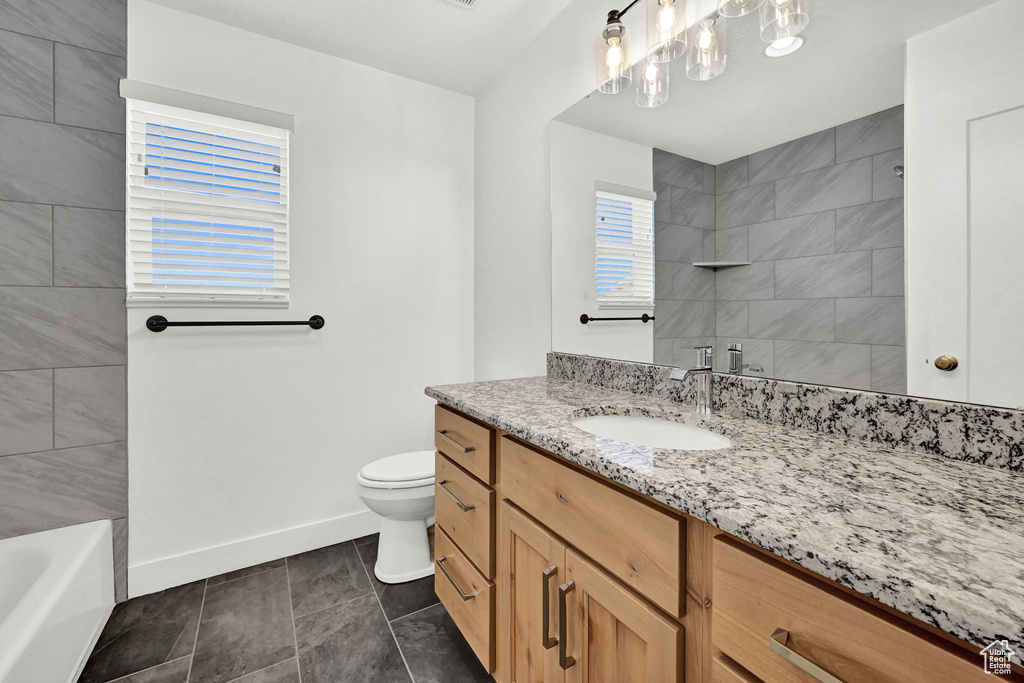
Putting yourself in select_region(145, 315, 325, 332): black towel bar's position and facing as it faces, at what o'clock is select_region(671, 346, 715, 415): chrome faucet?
The chrome faucet is roughly at 11 o'clock from the black towel bar.

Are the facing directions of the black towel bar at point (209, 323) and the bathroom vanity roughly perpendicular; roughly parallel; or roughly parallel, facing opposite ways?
roughly perpendicular

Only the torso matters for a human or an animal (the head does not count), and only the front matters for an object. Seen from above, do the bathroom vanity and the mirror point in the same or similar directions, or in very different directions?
same or similar directions

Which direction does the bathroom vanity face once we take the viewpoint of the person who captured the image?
facing the viewer and to the left of the viewer

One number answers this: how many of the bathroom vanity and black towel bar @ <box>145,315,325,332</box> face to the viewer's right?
0

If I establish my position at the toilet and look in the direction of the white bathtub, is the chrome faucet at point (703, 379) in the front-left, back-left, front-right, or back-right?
back-left

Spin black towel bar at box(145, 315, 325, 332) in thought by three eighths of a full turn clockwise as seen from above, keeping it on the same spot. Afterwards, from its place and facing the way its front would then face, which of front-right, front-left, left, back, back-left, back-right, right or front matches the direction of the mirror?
back

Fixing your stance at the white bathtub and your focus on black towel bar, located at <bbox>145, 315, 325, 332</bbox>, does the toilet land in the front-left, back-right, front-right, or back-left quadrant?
front-right

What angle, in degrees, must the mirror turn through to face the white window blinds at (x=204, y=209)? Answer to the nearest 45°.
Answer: approximately 45° to its right

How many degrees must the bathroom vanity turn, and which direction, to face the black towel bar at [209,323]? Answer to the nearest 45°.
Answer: approximately 45° to its right

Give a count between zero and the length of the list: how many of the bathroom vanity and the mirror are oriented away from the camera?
0

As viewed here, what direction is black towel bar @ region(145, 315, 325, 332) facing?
toward the camera

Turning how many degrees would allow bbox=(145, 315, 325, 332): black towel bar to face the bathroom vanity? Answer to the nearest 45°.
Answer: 0° — it already faces it

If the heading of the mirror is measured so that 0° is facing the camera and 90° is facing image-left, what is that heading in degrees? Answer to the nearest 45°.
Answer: approximately 45°

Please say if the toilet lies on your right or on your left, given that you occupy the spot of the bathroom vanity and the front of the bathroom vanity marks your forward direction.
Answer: on your right
